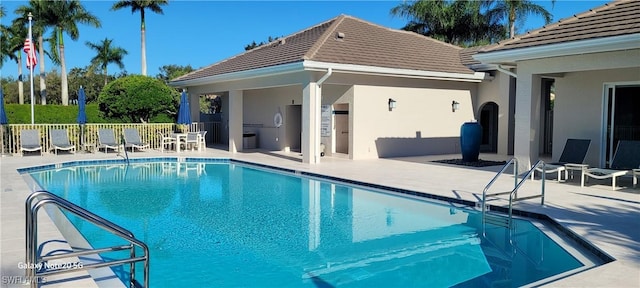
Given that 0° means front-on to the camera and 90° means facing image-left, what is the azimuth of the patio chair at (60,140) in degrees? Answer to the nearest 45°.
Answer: approximately 315°

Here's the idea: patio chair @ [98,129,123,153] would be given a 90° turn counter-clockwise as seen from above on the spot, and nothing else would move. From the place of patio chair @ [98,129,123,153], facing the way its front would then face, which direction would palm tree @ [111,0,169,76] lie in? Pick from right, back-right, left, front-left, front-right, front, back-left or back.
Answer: front-left

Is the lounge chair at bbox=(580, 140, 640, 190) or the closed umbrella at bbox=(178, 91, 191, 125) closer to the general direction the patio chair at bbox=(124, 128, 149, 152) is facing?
the lounge chair

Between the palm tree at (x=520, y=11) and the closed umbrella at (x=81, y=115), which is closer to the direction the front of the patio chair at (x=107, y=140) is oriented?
the palm tree

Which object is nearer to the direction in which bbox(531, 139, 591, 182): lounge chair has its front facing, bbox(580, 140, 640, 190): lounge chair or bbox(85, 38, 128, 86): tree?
the tree

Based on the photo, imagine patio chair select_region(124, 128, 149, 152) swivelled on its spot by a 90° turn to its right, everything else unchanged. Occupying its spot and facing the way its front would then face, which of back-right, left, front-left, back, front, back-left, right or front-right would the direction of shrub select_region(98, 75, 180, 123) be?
back-right

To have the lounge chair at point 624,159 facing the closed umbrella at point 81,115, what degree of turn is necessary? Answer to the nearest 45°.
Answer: approximately 45° to its right

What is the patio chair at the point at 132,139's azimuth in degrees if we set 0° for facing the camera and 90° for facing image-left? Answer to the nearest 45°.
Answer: approximately 315°
